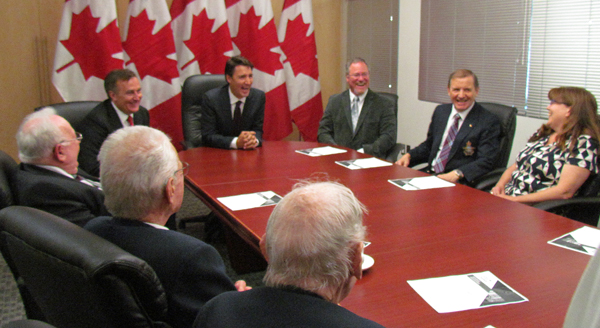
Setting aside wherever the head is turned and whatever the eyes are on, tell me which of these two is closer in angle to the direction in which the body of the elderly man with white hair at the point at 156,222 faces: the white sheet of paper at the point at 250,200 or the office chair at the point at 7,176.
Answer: the white sheet of paper

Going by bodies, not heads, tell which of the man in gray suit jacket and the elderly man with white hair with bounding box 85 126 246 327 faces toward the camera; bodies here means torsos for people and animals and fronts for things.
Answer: the man in gray suit jacket

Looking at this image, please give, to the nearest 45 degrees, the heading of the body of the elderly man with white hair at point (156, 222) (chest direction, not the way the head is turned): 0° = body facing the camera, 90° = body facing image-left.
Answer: approximately 225°

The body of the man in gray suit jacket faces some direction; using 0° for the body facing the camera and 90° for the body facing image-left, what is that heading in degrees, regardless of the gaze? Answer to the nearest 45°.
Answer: approximately 0°

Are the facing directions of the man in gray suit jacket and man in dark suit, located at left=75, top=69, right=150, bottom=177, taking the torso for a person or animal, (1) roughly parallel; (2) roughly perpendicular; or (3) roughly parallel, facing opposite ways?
roughly perpendicular

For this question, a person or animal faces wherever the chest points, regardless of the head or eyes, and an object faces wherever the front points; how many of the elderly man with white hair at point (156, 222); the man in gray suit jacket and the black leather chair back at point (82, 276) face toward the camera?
1

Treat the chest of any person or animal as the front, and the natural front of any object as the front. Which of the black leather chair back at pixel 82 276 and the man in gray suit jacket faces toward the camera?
the man in gray suit jacket

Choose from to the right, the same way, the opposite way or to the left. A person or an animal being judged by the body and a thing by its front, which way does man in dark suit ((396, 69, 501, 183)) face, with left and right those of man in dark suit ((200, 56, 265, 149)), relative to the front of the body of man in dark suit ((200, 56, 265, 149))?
to the right

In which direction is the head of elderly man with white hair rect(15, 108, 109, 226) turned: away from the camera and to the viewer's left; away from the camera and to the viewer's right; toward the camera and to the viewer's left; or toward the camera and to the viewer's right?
away from the camera and to the viewer's right

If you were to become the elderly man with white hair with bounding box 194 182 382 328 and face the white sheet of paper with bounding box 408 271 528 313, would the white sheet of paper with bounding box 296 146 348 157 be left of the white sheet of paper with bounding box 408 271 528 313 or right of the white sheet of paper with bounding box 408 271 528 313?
left

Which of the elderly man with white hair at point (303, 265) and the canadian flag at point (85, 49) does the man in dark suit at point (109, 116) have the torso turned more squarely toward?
the elderly man with white hair

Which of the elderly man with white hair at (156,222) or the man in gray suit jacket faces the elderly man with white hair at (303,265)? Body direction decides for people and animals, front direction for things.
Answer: the man in gray suit jacket

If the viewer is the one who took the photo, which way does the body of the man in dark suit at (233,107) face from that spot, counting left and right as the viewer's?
facing the viewer and to the right of the viewer

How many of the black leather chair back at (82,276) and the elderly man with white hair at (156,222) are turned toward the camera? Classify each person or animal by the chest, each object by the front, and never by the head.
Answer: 0

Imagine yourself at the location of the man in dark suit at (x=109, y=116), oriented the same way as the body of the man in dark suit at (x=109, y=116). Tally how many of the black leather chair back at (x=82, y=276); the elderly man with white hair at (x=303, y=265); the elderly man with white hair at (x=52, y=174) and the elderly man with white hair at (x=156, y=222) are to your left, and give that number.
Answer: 0

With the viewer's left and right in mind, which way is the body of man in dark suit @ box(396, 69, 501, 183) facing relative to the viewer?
facing the viewer and to the left of the viewer

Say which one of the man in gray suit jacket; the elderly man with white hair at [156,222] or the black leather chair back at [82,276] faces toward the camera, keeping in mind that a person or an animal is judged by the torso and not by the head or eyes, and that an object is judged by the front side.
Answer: the man in gray suit jacket

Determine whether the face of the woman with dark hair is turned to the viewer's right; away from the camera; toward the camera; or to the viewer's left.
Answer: to the viewer's left

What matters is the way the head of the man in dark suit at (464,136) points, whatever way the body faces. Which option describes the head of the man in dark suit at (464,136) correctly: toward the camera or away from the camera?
toward the camera

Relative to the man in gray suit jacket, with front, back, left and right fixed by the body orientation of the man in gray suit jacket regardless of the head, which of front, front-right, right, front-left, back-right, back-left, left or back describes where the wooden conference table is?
front

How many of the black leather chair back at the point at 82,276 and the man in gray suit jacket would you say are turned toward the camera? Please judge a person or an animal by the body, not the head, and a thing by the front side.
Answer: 1

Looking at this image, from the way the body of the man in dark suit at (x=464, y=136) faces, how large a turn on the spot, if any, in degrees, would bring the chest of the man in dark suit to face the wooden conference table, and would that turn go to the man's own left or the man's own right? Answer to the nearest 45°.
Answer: approximately 45° to the man's own left

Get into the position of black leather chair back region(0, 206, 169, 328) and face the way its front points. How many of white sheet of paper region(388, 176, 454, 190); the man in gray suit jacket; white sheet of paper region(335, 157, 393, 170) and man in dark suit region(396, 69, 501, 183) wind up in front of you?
4
